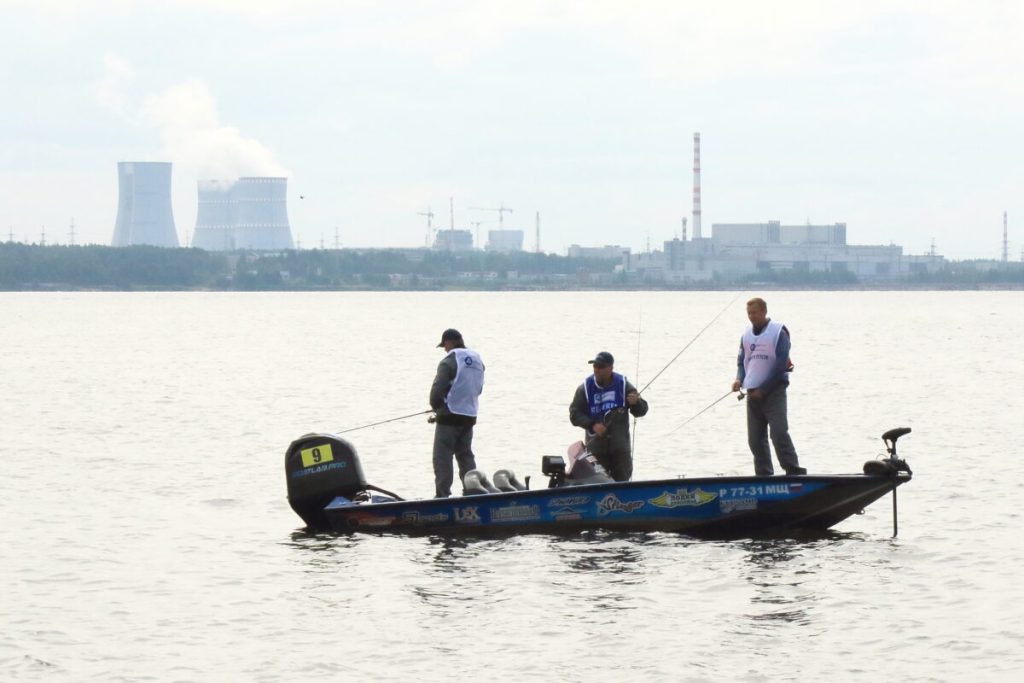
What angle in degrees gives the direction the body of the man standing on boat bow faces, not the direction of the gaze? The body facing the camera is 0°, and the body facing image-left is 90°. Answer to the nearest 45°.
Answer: approximately 45°

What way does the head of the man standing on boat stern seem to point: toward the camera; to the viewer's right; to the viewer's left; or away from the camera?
to the viewer's left

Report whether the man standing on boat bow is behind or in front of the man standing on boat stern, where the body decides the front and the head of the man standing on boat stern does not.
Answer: behind

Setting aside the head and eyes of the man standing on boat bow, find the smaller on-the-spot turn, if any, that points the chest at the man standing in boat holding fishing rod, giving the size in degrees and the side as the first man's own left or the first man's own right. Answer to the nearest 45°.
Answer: approximately 45° to the first man's own right

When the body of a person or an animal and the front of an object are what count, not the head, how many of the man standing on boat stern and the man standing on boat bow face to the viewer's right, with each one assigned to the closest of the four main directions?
0

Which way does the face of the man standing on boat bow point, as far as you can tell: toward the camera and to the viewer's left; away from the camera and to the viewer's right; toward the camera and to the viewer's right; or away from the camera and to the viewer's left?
toward the camera and to the viewer's left

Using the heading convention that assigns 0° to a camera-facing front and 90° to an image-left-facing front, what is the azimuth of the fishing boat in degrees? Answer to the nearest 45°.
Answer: approximately 270°

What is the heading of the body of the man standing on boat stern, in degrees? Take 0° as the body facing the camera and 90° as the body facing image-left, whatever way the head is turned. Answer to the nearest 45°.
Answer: approximately 135°
